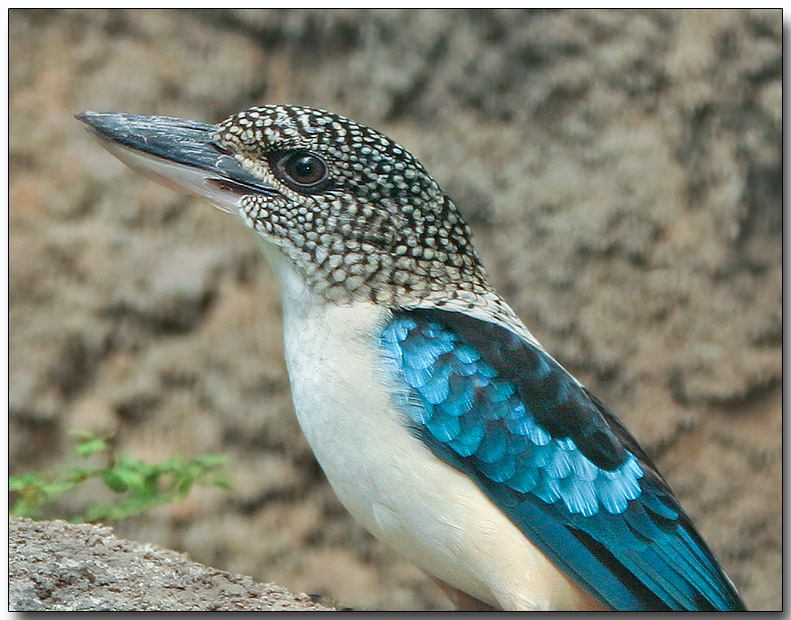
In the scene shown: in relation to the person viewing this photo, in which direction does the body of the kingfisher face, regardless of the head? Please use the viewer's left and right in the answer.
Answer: facing to the left of the viewer

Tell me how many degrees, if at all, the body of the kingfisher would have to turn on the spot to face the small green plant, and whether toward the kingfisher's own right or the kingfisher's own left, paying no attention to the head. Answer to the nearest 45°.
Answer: approximately 45° to the kingfisher's own right
